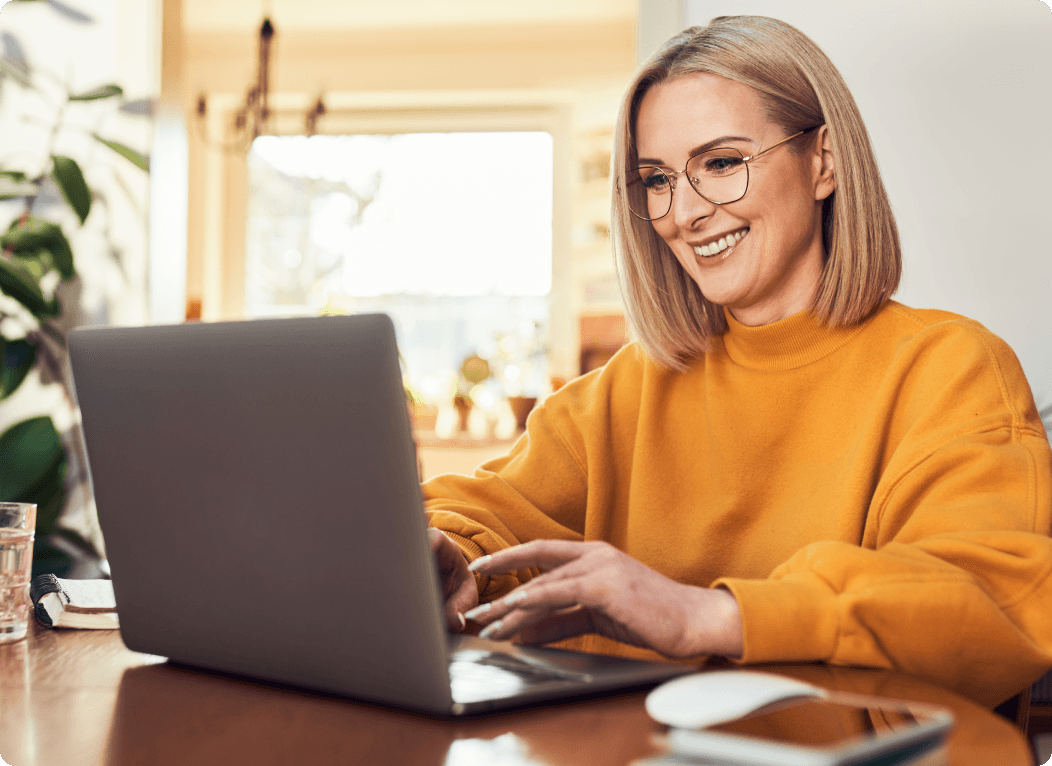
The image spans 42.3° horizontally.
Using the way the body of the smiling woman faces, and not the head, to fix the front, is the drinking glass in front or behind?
in front

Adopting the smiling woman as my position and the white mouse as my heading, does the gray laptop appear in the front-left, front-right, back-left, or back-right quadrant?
front-right

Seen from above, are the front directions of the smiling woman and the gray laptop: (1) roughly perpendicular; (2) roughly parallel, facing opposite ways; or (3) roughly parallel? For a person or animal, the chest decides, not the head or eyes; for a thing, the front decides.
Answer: roughly parallel, facing opposite ways

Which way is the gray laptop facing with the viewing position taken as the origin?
facing away from the viewer and to the right of the viewer

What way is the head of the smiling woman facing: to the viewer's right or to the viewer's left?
to the viewer's left

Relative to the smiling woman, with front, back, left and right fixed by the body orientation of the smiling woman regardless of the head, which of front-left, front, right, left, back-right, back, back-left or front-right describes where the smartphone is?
front-left
